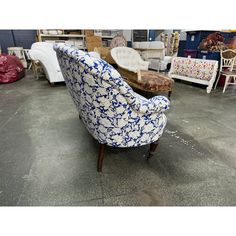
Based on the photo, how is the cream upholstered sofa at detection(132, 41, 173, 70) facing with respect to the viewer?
toward the camera

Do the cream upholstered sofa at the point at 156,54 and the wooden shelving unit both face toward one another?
no

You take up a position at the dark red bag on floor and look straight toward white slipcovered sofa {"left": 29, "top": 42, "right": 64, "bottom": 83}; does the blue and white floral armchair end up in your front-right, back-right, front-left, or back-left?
front-right

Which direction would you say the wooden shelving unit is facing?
toward the camera

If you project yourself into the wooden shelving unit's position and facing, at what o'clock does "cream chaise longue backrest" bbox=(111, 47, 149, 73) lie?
The cream chaise longue backrest is roughly at 11 o'clock from the wooden shelving unit.

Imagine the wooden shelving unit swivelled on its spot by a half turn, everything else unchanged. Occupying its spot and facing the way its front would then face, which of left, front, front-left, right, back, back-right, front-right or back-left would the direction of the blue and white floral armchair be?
back

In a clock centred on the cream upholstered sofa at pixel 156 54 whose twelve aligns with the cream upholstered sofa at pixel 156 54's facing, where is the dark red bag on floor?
The dark red bag on floor is roughly at 2 o'clock from the cream upholstered sofa.

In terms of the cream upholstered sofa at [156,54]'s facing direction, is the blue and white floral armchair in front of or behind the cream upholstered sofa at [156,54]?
in front

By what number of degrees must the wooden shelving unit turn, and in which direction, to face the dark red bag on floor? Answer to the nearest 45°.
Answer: approximately 45° to its right

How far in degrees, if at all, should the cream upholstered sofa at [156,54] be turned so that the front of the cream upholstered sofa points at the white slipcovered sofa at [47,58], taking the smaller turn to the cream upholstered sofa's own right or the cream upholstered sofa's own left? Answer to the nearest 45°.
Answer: approximately 45° to the cream upholstered sofa's own right

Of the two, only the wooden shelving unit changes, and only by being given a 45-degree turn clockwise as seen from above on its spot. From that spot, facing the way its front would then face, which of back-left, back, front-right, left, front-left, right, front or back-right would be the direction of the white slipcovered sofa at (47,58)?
front-left

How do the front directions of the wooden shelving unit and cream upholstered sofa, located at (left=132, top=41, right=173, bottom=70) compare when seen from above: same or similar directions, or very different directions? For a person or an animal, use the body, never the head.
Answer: same or similar directions

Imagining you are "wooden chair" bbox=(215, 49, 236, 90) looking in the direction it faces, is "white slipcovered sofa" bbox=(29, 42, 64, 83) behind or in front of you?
in front

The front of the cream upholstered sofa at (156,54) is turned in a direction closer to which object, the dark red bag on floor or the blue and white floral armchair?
the blue and white floral armchair
